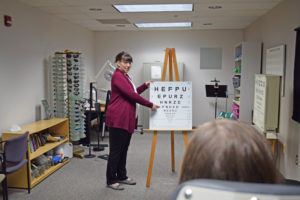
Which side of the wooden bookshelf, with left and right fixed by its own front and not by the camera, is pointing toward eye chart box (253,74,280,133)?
front

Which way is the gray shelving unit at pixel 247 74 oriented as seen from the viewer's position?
to the viewer's left

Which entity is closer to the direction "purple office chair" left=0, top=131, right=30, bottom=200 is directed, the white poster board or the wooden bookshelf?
the wooden bookshelf

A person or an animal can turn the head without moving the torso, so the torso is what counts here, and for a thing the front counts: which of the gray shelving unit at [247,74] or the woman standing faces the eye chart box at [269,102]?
the woman standing

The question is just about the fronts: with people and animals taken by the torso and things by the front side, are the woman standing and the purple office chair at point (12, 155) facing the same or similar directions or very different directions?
very different directions

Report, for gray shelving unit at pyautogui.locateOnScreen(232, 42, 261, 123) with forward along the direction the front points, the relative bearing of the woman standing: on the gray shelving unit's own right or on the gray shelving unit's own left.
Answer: on the gray shelving unit's own left

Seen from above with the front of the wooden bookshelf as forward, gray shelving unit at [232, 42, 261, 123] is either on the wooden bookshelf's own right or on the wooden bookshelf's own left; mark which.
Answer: on the wooden bookshelf's own left

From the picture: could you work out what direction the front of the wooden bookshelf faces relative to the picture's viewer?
facing the viewer and to the right of the viewer

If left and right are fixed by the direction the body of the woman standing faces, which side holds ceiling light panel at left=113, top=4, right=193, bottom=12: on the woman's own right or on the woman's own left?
on the woman's own left

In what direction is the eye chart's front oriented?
toward the camera

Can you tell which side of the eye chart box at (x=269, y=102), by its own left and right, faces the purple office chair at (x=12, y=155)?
front

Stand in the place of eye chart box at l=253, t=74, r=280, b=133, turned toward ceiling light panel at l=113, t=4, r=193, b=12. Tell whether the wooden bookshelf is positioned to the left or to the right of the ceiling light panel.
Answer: left
